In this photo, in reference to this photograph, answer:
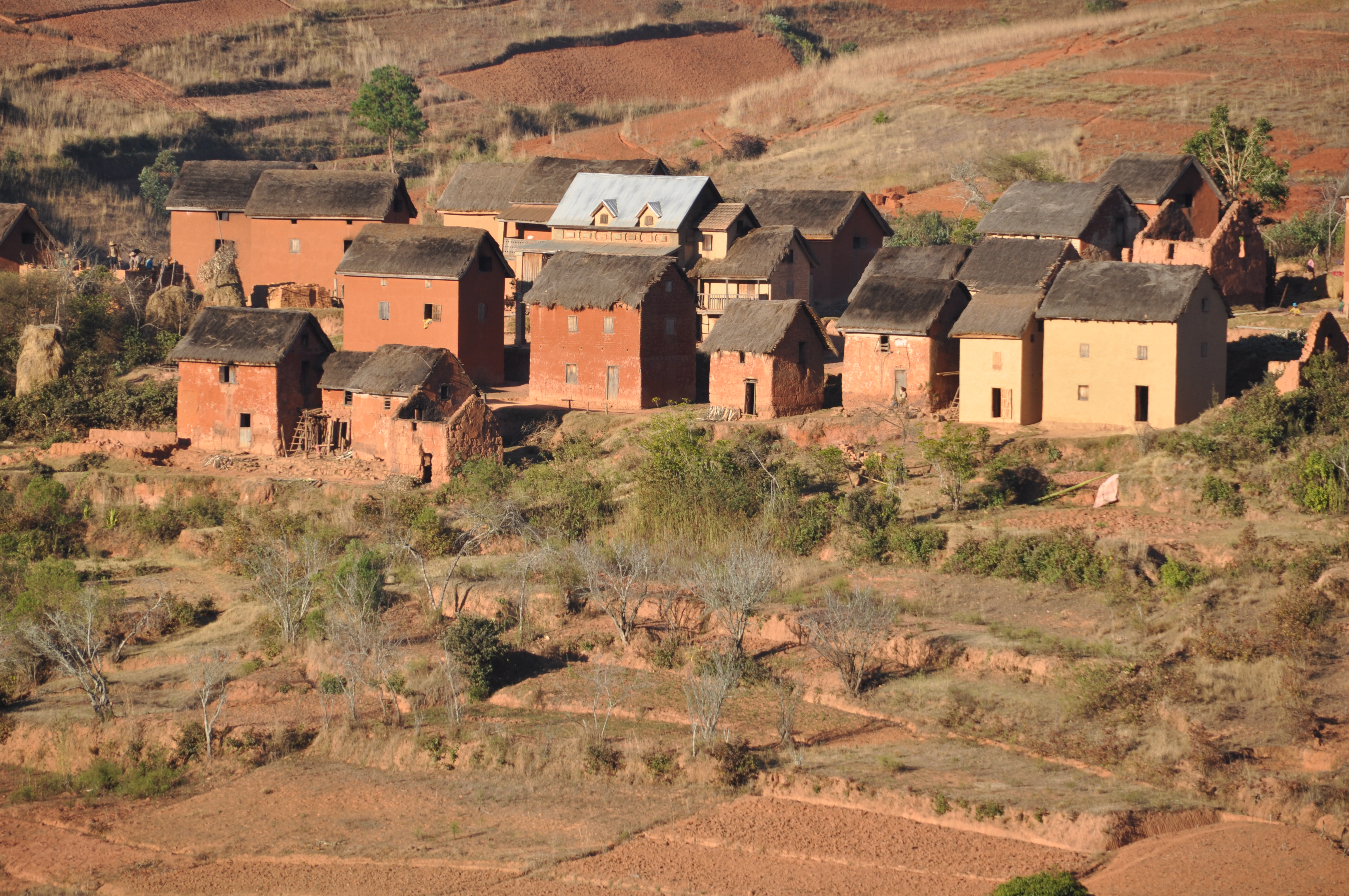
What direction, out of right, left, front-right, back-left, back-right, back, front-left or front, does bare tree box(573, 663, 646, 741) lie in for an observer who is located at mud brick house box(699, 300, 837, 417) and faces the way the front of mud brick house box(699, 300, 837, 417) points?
front-left

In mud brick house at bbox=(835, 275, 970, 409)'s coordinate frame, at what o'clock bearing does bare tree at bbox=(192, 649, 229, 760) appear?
The bare tree is roughly at 12 o'clock from the mud brick house.

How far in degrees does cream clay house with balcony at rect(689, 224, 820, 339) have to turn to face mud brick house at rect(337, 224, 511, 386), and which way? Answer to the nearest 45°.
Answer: approximately 45° to its right

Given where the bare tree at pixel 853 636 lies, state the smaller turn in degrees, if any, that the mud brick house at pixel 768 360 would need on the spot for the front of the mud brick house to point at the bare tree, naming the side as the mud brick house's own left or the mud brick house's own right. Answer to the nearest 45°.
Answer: approximately 45° to the mud brick house's own left

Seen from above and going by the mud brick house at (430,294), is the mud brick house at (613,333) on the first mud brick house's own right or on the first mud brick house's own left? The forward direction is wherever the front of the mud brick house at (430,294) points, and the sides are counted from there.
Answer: on the first mud brick house's own left

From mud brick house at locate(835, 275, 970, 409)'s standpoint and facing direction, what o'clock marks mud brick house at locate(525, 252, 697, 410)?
mud brick house at locate(525, 252, 697, 410) is roughly at 2 o'clock from mud brick house at locate(835, 275, 970, 409).

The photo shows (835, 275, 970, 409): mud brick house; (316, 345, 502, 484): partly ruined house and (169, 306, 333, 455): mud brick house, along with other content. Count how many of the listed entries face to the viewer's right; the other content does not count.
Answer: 0

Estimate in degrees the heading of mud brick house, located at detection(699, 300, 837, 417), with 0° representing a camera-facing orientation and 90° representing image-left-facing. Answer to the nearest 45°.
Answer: approximately 45°

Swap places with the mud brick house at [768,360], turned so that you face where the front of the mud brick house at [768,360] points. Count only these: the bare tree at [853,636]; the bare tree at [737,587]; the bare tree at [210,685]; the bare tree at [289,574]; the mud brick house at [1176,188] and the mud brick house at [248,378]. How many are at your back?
1

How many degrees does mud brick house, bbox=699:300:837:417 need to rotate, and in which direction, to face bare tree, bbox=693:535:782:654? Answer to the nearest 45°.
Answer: approximately 45° to its left

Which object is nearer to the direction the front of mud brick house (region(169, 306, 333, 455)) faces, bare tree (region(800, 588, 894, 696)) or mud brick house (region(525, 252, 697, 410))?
the bare tree

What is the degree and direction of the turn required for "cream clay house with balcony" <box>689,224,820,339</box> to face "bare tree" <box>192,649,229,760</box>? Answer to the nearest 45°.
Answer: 0° — it already faces it

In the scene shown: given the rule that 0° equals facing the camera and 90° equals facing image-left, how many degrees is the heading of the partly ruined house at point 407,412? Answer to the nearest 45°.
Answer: approximately 45°

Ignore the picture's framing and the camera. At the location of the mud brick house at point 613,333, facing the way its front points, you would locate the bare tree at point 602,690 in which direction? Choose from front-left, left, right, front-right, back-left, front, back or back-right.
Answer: front-left

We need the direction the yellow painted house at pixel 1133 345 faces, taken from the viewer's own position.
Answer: facing the viewer and to the left of the viewer

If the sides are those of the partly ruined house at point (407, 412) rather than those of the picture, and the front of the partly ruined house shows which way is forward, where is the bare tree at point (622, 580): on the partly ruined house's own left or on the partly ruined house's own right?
on the partly ruined house's own left
